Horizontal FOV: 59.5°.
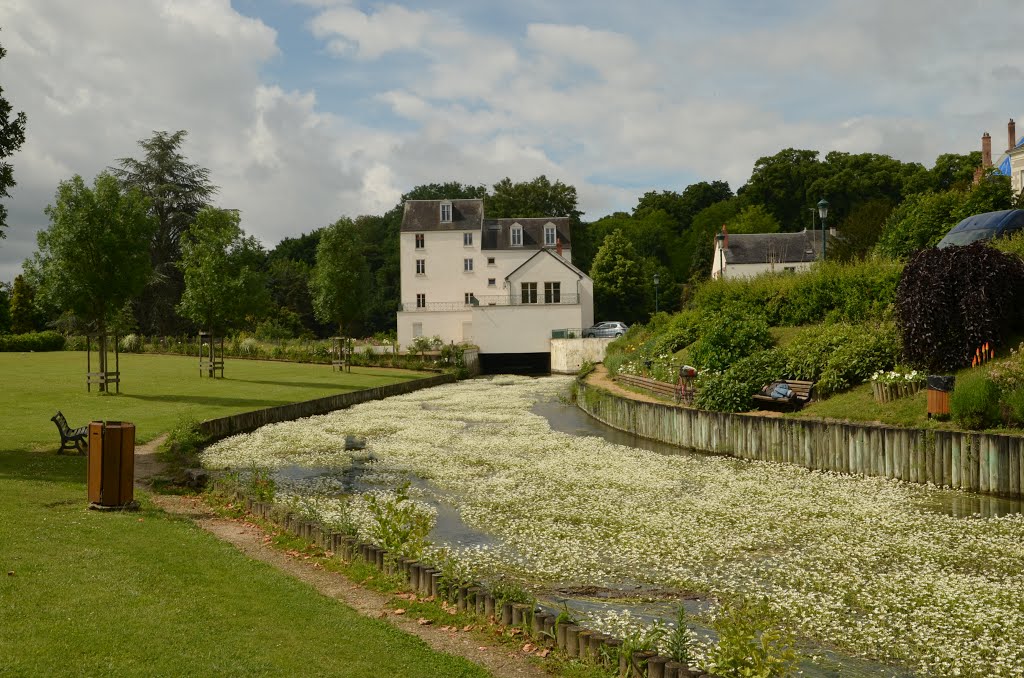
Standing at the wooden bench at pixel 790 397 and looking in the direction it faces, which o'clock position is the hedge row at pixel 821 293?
The hedge row is roughly at 5 o'clock from the wooden bench.

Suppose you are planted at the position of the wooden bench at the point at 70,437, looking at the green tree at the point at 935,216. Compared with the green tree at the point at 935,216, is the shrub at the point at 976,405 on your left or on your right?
right

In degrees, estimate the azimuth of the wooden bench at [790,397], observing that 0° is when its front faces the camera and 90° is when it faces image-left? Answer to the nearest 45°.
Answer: approximately 45°

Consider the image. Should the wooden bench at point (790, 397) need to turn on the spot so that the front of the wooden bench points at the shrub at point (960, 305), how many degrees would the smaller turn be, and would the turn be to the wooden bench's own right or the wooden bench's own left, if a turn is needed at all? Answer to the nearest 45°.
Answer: approximately 135° to the wooden bench's own left

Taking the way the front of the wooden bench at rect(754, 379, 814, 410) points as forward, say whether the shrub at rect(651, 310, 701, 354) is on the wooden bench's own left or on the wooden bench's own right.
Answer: on the wooden bench's own right

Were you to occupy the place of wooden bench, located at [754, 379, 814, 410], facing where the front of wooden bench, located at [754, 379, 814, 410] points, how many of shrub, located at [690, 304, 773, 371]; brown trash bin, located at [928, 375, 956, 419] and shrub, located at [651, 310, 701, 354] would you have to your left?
1

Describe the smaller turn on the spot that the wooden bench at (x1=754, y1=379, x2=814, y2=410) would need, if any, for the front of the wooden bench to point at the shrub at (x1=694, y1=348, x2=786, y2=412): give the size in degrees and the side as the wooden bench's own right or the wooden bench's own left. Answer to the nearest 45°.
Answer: approximately 90° to the wooden bench's own right

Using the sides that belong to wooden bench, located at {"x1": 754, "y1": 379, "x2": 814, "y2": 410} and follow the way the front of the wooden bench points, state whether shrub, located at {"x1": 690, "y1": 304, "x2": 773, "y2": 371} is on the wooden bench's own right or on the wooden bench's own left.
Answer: on the wooden bench's own right

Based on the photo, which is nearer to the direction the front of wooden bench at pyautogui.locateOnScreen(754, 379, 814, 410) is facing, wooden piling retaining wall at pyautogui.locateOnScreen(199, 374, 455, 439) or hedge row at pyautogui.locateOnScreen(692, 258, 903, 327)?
the wooden piling retaining wall

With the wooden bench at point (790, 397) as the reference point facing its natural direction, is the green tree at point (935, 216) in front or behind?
behind
